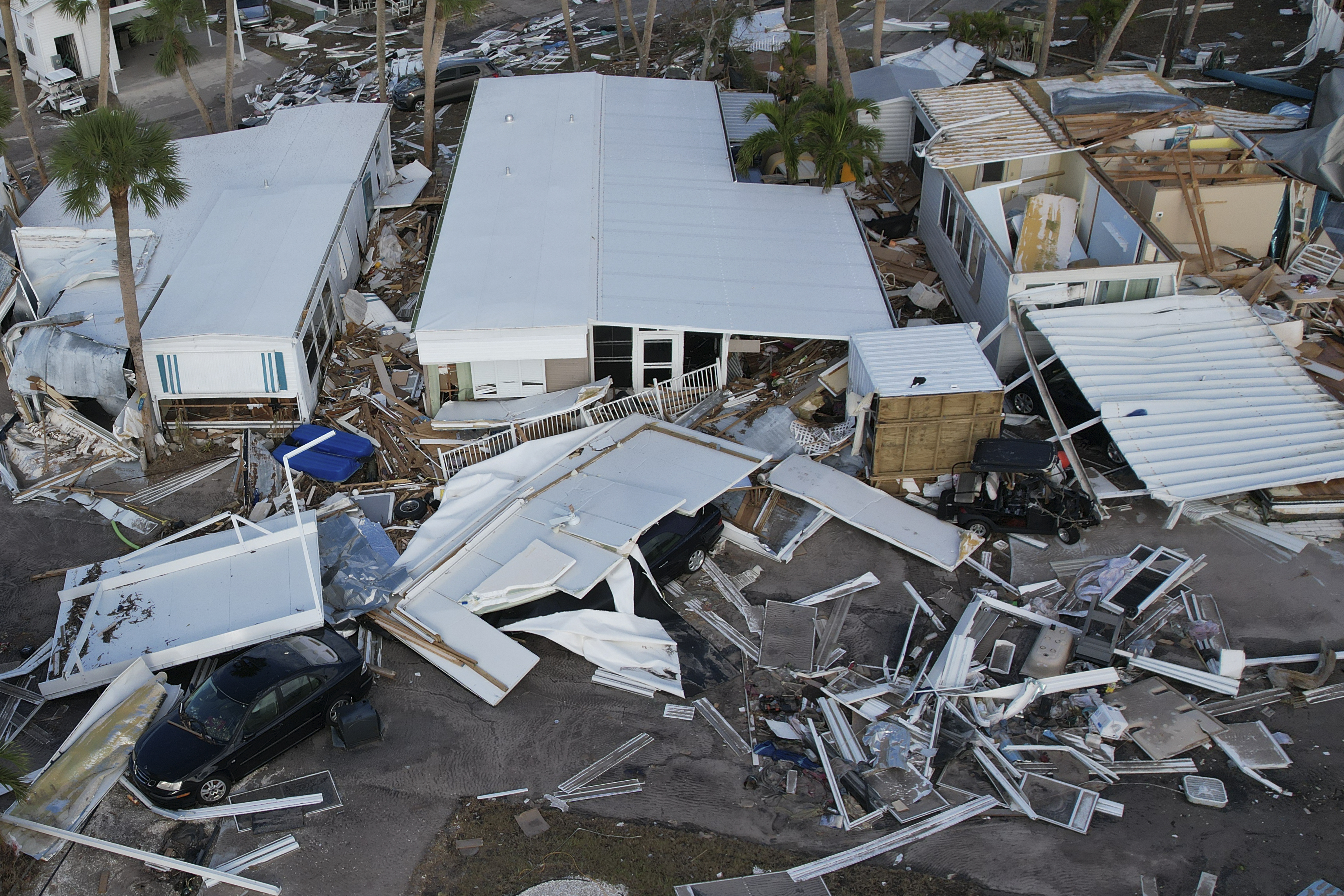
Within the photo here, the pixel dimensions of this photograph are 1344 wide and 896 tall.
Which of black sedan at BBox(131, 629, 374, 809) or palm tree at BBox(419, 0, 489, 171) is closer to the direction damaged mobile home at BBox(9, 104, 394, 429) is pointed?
the black sedan

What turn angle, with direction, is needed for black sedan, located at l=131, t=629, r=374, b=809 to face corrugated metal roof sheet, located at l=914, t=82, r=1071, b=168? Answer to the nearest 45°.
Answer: approximately 180°

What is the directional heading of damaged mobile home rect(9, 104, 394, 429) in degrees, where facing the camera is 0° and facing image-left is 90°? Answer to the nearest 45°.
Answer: approximately 0°

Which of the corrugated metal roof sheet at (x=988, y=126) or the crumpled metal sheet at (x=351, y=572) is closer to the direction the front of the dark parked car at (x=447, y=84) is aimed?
the crumpled metal sheet

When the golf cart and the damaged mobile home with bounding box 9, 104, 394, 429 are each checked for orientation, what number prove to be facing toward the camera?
1
